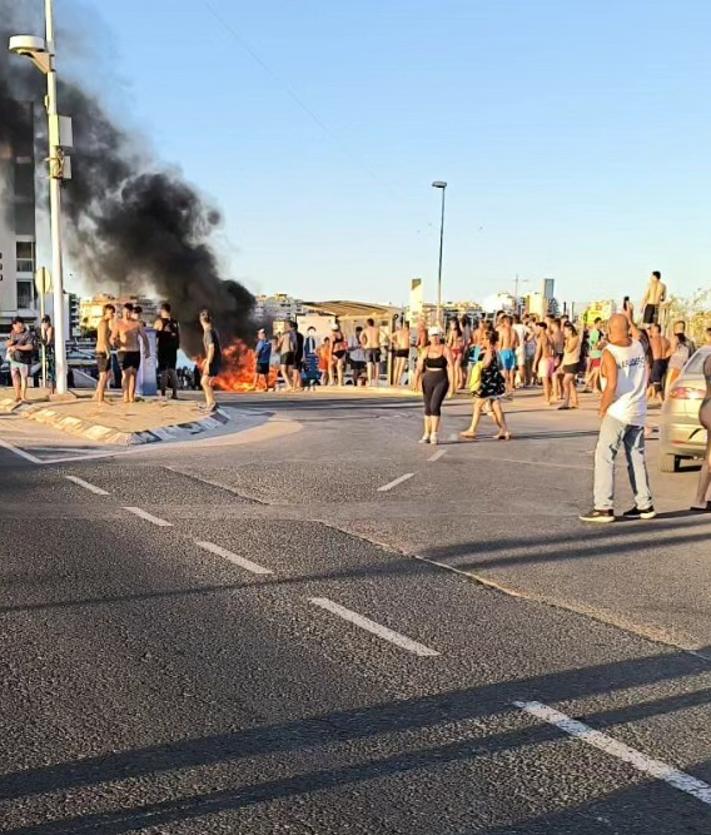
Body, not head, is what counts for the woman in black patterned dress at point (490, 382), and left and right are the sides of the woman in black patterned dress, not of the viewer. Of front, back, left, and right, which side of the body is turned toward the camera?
left

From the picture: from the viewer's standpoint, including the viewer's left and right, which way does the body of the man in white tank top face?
facing away from the viewer and to the left of the viewer

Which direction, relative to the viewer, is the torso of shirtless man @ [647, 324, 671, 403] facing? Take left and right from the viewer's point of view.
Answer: facing away from the viewer and to the left of the viewer

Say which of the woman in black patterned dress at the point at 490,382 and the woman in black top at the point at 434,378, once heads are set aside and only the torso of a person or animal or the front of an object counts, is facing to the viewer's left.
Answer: the woman in black patterned dress at the point at 490,382

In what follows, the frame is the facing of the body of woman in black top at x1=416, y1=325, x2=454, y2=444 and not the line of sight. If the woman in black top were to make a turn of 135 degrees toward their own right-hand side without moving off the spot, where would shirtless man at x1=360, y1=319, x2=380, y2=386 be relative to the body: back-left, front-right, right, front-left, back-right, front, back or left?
front-right

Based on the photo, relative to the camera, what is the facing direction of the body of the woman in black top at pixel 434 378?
toward the camera
